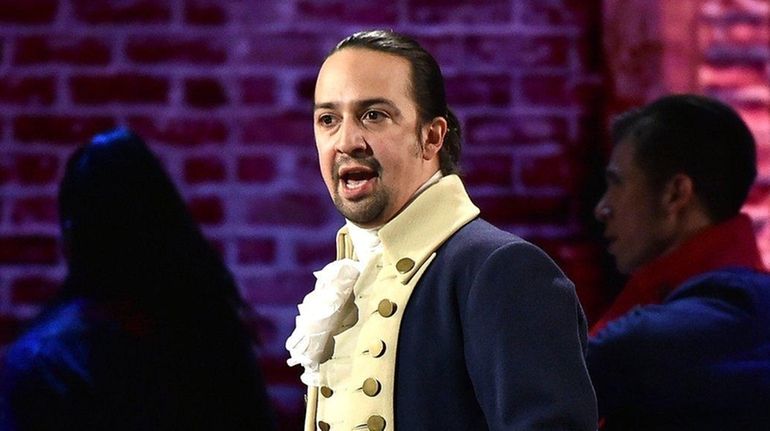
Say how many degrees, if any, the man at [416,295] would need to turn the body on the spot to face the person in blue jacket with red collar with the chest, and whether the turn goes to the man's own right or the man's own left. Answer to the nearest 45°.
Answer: approximately 180°

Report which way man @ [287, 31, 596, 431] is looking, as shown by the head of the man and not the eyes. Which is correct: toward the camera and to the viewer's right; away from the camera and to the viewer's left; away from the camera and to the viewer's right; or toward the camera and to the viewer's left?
toward the camera and to the viewer's left

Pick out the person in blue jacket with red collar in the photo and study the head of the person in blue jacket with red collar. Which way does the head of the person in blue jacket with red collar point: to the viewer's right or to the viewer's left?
to the viewer's left

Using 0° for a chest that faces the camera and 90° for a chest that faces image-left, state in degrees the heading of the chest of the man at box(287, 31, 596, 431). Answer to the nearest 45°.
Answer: approximately 45°
